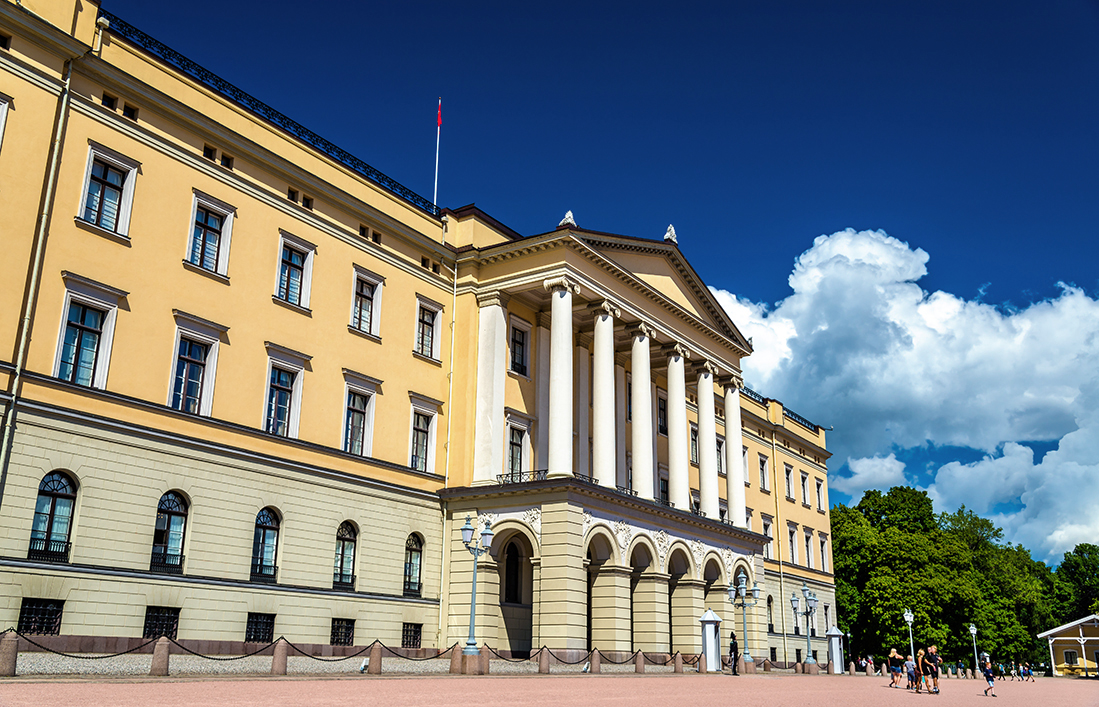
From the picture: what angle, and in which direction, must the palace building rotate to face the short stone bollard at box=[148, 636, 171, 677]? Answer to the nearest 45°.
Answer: approximately 45° to its right

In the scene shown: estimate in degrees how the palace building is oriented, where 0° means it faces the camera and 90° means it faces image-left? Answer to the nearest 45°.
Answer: approximately 315°

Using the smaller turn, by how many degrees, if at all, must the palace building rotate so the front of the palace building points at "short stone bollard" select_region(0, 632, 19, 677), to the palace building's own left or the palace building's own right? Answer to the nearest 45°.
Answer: approximately 45° to the palace building's own right
